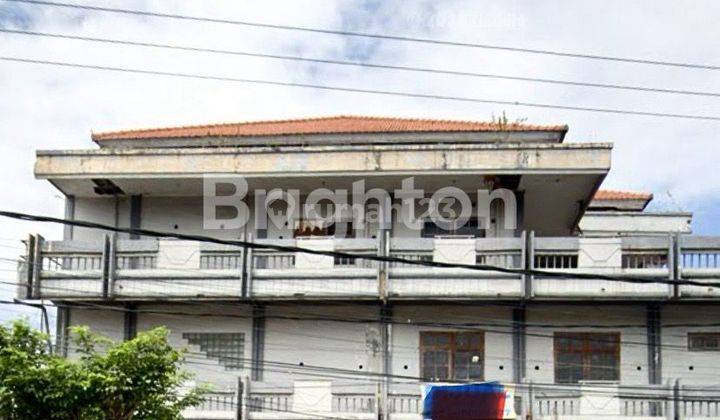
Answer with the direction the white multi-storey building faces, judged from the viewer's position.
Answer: facing the viewer

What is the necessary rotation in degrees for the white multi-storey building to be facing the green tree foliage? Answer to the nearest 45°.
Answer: approximately 45° to its right
